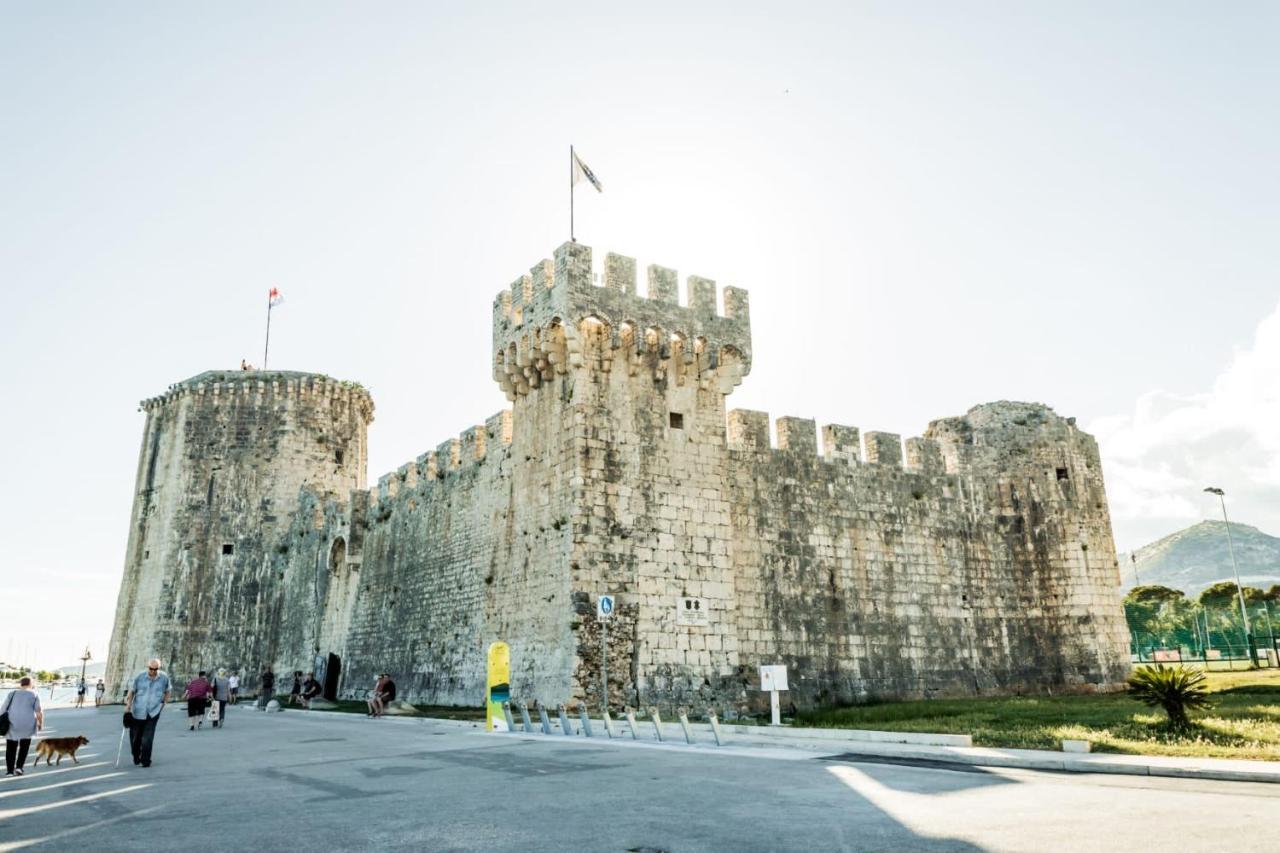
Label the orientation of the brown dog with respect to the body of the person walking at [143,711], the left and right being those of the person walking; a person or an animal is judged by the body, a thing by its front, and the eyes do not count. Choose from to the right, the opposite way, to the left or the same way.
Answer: to the left

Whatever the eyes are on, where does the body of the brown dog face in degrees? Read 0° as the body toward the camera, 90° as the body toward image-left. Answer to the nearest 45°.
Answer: approximately 270°

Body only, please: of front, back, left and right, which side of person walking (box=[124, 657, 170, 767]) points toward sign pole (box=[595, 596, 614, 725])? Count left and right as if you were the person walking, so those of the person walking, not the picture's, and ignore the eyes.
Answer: left

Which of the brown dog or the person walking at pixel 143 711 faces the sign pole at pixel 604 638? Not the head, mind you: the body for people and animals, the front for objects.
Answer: the brown dog

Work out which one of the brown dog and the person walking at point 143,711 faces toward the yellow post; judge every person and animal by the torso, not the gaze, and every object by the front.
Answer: the brown dog

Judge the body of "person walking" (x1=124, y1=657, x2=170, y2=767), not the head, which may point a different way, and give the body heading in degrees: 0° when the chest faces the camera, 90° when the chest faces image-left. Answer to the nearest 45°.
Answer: approximately 0°
